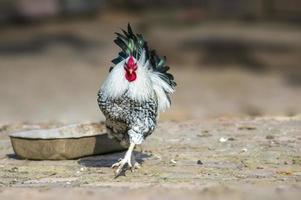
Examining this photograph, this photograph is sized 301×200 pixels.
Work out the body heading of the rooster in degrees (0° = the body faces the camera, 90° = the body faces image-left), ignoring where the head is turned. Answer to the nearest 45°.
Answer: approximately 0°

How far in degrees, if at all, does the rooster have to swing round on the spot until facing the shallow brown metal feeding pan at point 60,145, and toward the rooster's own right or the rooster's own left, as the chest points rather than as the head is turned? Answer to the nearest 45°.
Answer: approximately 135° to the rooster's own right
